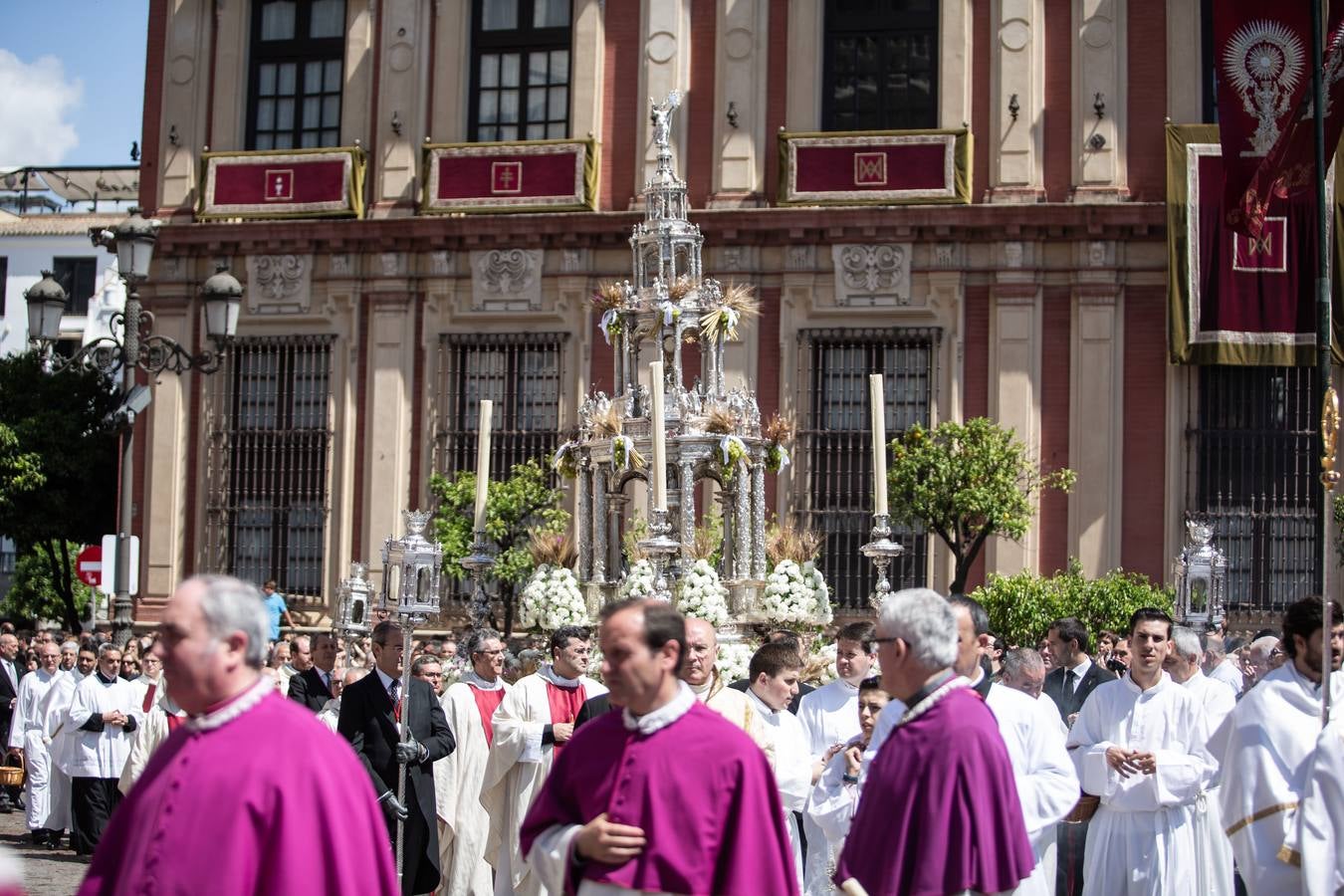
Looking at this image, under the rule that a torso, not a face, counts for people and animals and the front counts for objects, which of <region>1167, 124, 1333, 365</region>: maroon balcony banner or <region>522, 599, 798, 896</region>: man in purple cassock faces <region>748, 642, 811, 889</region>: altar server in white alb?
the maroon balcony banner

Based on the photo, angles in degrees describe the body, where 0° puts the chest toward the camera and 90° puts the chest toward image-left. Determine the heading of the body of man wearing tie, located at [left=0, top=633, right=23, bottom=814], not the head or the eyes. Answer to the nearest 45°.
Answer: approximately 315°

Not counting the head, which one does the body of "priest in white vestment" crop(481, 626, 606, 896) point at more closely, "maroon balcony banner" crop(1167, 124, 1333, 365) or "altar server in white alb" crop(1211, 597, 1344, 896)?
the altar server in white alb

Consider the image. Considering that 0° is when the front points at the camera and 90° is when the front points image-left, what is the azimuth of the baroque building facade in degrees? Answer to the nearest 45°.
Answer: approximately 0°

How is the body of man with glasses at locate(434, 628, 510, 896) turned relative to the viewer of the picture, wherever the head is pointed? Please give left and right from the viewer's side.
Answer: facing the viewer and to the right of the viewer

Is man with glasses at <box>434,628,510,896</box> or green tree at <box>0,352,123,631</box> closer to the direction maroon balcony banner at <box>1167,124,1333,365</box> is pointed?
the man with glasses
